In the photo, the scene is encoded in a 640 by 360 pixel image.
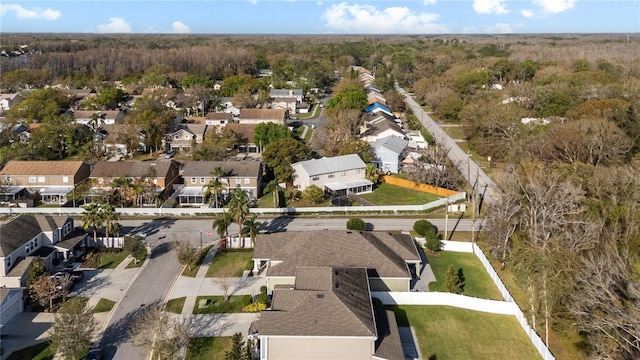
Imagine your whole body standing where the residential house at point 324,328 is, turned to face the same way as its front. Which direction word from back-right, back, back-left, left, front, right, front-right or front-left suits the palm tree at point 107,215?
front-right

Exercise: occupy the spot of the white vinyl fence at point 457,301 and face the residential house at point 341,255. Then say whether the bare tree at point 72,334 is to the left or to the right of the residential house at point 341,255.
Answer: left

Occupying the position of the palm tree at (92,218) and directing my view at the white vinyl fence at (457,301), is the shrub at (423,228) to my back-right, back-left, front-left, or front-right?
front-left

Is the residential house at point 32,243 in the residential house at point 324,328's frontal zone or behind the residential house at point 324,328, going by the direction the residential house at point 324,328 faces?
frontal zone

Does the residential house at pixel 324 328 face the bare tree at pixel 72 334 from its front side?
yes

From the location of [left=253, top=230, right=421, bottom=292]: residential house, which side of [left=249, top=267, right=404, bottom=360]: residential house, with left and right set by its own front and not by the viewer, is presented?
right

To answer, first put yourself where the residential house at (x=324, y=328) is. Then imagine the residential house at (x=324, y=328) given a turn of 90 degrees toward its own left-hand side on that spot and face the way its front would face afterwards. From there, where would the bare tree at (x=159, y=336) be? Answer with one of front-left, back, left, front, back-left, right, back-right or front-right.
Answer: right

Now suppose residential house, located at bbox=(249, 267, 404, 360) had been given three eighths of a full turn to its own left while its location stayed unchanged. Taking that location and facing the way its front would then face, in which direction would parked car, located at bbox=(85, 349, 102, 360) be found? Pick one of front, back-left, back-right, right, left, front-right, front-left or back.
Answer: back-right

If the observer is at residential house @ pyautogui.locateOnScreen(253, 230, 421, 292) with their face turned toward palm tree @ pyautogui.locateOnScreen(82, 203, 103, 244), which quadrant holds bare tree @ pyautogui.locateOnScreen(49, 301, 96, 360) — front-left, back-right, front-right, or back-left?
front-left

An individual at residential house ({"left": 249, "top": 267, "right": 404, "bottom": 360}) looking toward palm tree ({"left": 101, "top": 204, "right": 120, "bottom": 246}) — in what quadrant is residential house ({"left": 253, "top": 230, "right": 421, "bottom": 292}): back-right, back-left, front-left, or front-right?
front-right

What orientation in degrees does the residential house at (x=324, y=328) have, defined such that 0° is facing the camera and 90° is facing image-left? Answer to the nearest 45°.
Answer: approximately 90°

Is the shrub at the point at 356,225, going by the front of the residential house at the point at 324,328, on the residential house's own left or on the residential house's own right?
on the residential house's own right
